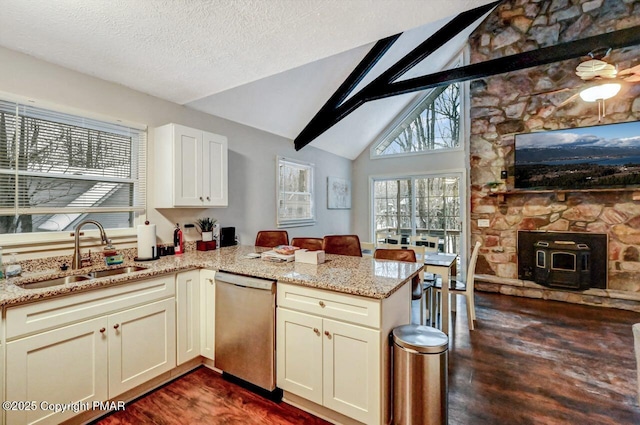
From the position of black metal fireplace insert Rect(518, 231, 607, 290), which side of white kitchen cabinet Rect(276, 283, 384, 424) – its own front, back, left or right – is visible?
back

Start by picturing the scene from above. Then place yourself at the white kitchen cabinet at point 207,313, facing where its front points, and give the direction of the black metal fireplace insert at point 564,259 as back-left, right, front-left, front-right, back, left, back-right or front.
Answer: back-left

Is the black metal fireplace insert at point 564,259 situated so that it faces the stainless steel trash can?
yes

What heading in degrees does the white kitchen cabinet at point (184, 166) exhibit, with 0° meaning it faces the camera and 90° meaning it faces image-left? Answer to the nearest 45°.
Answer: approximately 315°

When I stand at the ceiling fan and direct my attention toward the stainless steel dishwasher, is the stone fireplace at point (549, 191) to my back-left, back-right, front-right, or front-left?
back-right

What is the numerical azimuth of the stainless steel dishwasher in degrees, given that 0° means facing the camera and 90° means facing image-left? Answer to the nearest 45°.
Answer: approximately 45°

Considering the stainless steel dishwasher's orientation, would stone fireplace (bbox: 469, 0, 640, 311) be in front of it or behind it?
behind
